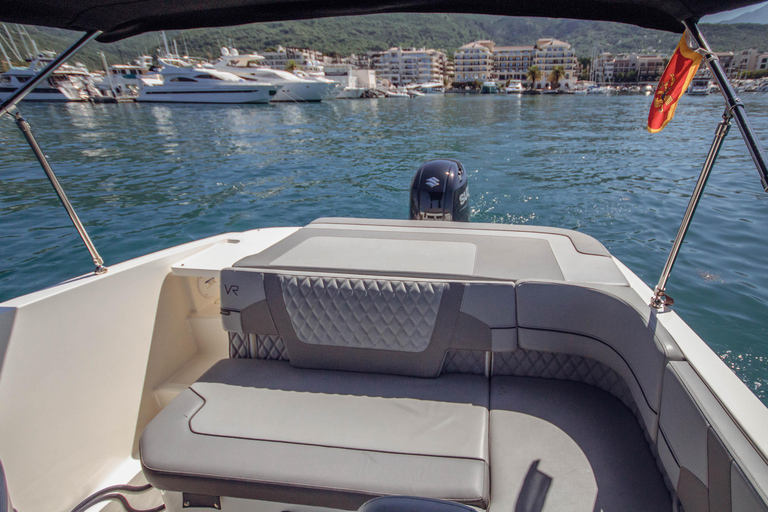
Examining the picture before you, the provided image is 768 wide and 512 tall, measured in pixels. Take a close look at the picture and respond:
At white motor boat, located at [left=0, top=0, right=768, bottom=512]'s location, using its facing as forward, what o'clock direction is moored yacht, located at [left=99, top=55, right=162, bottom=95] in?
The moored yacht is roughly at 5 o'clock from the white motor boat.

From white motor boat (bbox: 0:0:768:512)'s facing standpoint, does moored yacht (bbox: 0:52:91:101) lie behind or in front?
behind

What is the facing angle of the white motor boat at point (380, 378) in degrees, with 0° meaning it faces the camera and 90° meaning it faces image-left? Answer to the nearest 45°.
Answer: approximately 0°

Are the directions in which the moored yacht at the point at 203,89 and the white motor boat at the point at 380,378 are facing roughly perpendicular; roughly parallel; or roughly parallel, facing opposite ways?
roughly perpendicular

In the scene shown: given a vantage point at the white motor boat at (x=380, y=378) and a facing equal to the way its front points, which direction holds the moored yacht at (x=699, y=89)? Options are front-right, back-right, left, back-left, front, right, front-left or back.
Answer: back-left
